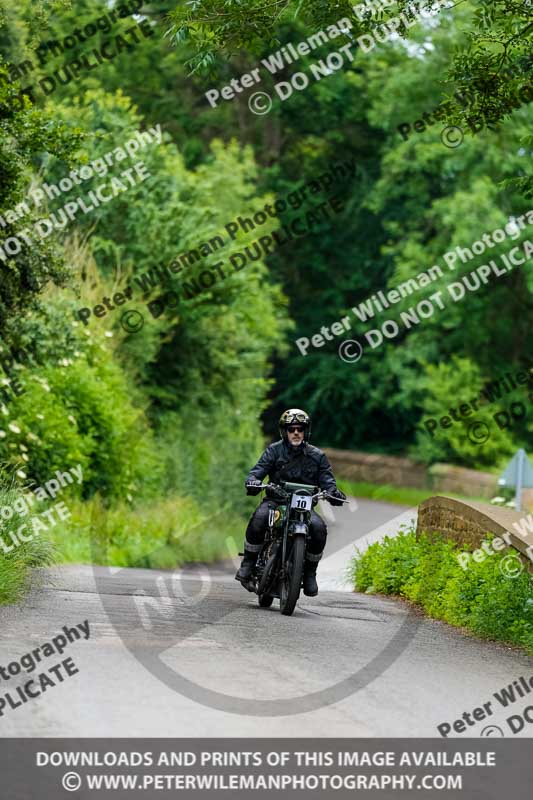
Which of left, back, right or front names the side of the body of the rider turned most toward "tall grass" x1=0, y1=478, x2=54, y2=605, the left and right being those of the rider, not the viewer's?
right

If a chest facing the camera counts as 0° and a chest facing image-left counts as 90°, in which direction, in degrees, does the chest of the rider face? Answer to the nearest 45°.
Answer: approximately 0°
